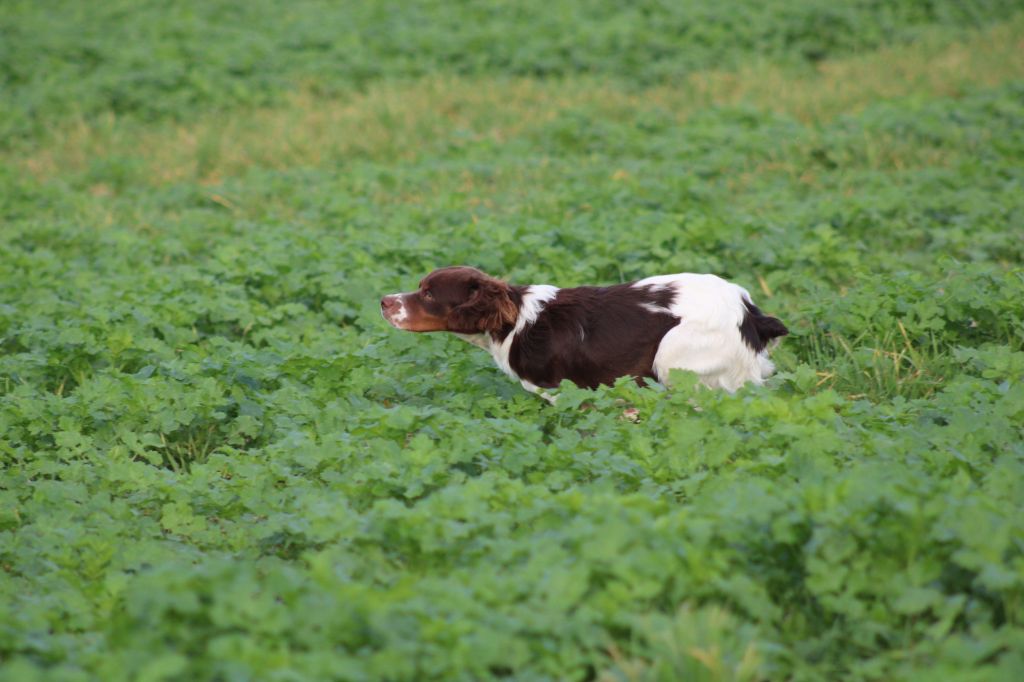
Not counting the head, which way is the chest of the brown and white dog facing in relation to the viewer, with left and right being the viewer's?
facing to the left of the viewer
